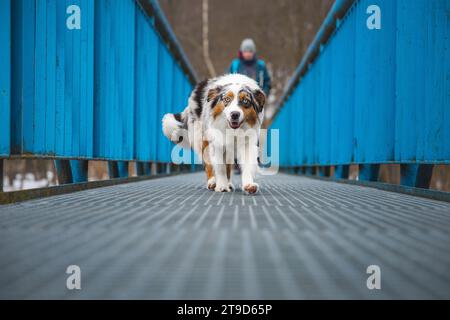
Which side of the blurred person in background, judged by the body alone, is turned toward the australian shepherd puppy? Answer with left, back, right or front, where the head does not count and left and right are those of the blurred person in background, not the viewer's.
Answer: front

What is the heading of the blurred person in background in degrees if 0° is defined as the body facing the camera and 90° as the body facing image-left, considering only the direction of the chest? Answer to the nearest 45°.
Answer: approximately 0°
